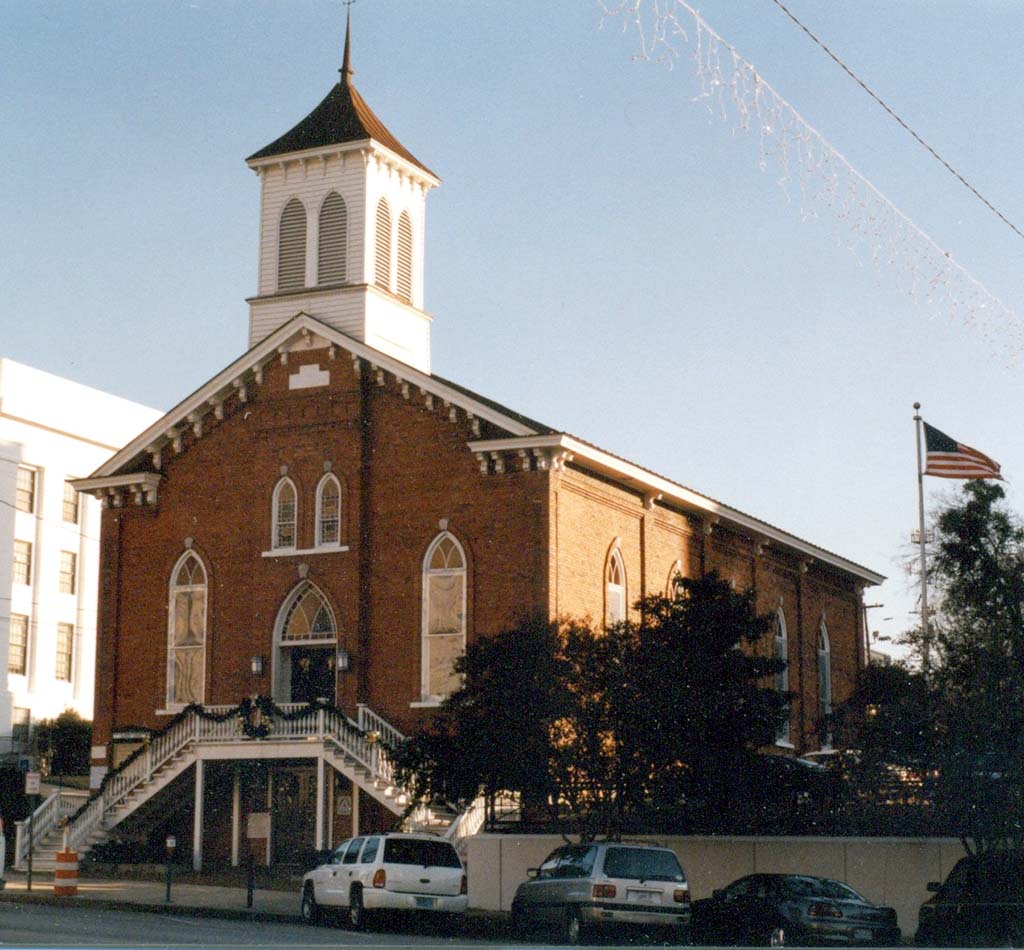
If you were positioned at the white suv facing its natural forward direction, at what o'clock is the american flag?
The american flag is roughly at 3 o'clock from the white suv.

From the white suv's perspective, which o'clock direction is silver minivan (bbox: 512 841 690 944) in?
The silver minivan is roughly at 6 o'clock from the white suv.

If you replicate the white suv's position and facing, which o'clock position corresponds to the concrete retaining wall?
The concrete retaining wall is roughly at 4 o'clock from the white suv.

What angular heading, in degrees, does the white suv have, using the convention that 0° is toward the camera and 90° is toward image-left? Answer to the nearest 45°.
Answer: approximately 135°

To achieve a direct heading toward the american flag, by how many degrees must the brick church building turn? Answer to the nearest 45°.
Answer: approximately 135° to its left

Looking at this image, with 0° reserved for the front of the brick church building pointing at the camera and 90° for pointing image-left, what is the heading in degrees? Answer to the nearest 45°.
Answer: approximately 45°

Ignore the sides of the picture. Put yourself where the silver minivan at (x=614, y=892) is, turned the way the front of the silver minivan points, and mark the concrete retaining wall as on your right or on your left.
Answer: on your right

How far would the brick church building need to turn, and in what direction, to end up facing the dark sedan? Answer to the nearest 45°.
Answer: approximately 90° to its left

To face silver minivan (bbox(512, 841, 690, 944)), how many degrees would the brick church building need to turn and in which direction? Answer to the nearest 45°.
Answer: approximately 45° to its left

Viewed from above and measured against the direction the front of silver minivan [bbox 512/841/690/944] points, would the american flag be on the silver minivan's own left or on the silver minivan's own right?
on the silver minivan's own right

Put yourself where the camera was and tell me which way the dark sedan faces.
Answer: facing away from the viewer and to the left of the viewer
